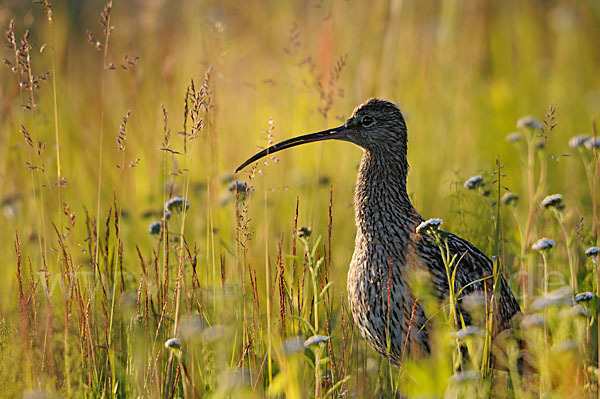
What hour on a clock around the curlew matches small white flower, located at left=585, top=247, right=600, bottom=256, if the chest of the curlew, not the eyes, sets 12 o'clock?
The small white flower is roughly at 8 o'clock from the curlew.

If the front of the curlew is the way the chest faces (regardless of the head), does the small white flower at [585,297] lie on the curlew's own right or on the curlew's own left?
on the curlew's own left

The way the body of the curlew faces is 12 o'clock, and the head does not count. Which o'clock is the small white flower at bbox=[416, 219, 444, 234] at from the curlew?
The small white flower is roughly at 10 o'clock from the curlew.

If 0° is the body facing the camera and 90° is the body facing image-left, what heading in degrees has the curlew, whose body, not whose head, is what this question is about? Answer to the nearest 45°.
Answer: approximately 45°
